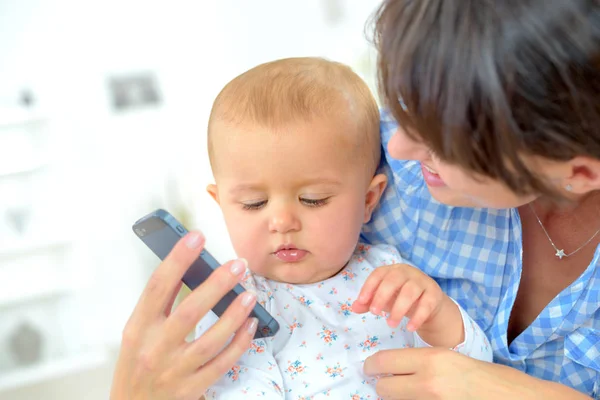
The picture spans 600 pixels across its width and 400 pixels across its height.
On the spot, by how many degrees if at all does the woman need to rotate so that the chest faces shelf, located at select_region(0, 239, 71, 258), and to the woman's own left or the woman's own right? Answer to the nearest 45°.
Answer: approximately 90° to the woman's own right

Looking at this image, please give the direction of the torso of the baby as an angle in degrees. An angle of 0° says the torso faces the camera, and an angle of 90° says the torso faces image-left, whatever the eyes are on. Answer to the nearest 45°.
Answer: approximately 0°

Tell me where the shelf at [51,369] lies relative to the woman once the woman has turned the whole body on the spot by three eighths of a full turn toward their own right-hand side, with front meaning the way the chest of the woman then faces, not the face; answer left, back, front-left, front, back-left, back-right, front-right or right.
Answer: front-left

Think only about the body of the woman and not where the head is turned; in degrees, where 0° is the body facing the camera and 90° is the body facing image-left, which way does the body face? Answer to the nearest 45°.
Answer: approximately 45°

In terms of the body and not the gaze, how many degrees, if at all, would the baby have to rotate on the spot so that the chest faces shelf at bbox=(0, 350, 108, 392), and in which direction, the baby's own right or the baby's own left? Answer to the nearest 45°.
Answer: approximately 135° to the baby's own right

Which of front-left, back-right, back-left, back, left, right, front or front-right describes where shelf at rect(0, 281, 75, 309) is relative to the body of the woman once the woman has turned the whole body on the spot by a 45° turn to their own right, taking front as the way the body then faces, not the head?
front-right

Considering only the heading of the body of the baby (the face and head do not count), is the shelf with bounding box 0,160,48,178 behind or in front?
behind

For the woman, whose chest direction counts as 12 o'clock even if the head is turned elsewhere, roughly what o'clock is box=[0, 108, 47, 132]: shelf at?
The shelf is roughly at 3 o'clock from the woman.

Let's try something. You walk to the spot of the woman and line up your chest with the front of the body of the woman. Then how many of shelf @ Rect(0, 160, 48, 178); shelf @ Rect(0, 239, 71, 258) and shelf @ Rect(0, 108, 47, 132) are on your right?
3
